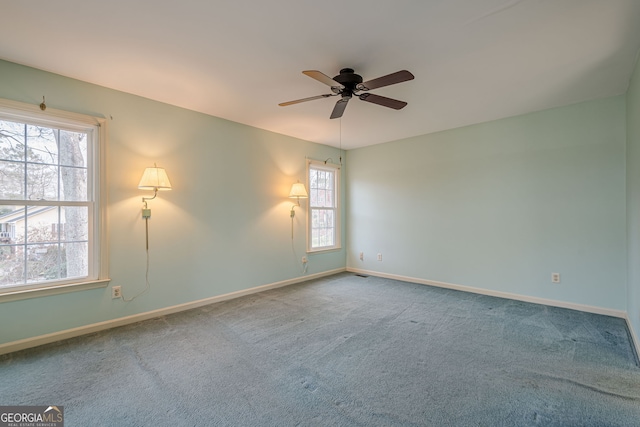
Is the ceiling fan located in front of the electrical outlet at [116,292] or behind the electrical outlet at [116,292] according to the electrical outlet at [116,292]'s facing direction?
in front

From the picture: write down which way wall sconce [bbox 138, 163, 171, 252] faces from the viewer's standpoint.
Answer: facing the viewer

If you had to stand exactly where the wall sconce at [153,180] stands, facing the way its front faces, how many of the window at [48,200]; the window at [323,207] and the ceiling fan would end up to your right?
1

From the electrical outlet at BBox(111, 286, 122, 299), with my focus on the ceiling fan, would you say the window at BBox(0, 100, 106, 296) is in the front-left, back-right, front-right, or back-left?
back-right

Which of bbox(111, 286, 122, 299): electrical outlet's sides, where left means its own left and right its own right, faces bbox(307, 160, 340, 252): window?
left

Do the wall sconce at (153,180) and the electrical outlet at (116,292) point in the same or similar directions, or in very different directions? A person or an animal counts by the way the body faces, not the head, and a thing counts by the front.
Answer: same or similar directions

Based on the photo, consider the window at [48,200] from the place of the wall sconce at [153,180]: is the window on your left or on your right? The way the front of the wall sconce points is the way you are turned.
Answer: on your right

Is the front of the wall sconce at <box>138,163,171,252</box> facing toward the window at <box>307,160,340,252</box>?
no

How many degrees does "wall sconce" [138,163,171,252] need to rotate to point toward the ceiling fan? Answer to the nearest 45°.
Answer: approximately 45° to its left
